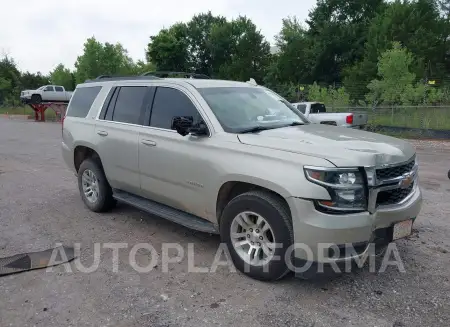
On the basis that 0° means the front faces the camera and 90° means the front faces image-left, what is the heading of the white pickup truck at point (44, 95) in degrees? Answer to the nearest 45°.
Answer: approximately 45°

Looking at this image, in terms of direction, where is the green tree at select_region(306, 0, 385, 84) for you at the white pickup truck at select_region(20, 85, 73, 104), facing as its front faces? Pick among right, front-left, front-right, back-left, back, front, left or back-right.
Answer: back-left

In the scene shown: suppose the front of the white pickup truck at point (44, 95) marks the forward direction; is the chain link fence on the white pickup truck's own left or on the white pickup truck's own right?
on the white pickup truck's own left

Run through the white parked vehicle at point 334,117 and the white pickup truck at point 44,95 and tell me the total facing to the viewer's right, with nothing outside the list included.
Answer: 0

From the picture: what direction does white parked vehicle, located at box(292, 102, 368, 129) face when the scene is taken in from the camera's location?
facing away from the viewer and to the left of the viewer

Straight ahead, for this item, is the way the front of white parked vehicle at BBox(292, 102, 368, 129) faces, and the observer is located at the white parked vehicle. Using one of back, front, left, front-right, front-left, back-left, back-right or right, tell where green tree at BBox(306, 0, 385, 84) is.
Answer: front-right

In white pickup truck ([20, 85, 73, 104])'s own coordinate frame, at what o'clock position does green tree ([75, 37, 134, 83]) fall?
The green tree is roughly at 5 o'clock from the white pickup truck.

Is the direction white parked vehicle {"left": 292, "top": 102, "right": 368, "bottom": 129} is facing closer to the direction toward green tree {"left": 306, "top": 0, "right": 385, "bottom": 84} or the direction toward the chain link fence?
the green tree

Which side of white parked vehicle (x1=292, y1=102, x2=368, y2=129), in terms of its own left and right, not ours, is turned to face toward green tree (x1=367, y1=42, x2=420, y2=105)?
right
